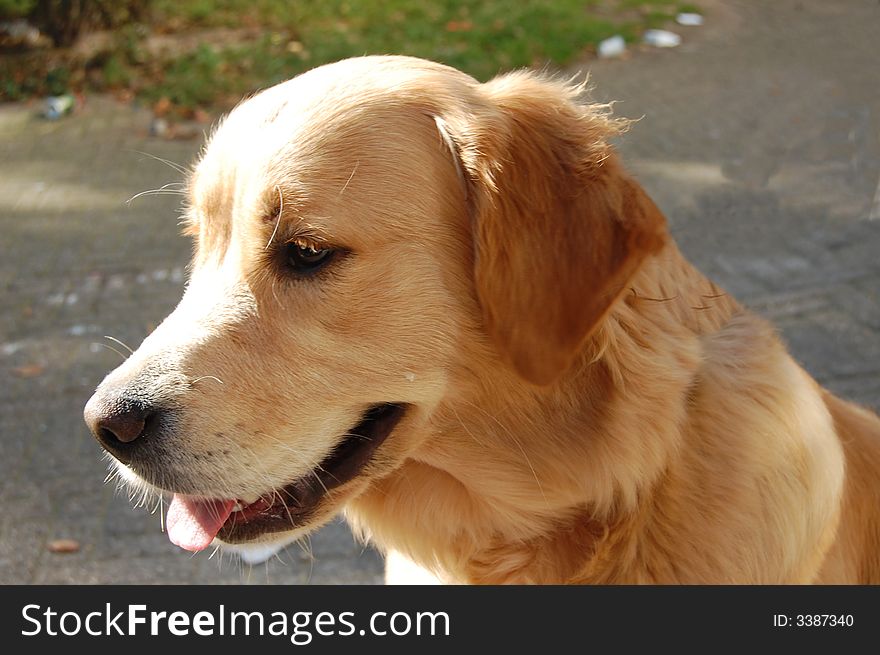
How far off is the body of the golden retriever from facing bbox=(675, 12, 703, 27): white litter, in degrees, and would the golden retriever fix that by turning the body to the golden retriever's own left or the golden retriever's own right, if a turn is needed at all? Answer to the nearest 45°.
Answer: approximately 90° to the golden retriever's own right

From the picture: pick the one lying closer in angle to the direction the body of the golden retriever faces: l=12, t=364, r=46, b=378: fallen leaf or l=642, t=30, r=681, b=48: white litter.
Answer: the fallen leaf

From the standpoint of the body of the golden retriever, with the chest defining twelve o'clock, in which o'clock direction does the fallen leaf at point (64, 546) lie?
The fallen leaf is roughly at 1 o'clock from the golden retriever.

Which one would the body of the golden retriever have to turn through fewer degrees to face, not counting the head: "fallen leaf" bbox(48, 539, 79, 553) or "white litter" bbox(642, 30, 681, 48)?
the fallen leaf

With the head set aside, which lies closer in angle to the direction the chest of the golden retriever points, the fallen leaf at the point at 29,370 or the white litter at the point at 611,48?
the fallen leaf

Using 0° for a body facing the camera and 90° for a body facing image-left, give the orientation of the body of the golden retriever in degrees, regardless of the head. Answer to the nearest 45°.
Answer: approximately 90°

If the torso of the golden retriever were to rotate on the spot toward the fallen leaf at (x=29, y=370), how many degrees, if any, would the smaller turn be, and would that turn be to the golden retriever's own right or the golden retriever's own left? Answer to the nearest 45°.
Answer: approximately 45° to the golden retriever's own right

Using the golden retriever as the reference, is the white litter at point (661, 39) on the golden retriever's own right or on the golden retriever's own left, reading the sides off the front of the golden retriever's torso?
on the golden retriever's own right

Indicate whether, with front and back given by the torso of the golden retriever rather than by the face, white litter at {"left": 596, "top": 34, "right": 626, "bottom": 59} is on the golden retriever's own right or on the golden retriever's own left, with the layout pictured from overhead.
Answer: on the golden retriever's own right

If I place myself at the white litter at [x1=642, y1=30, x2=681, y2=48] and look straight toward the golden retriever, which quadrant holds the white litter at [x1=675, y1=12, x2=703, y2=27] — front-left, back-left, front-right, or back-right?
back-left
